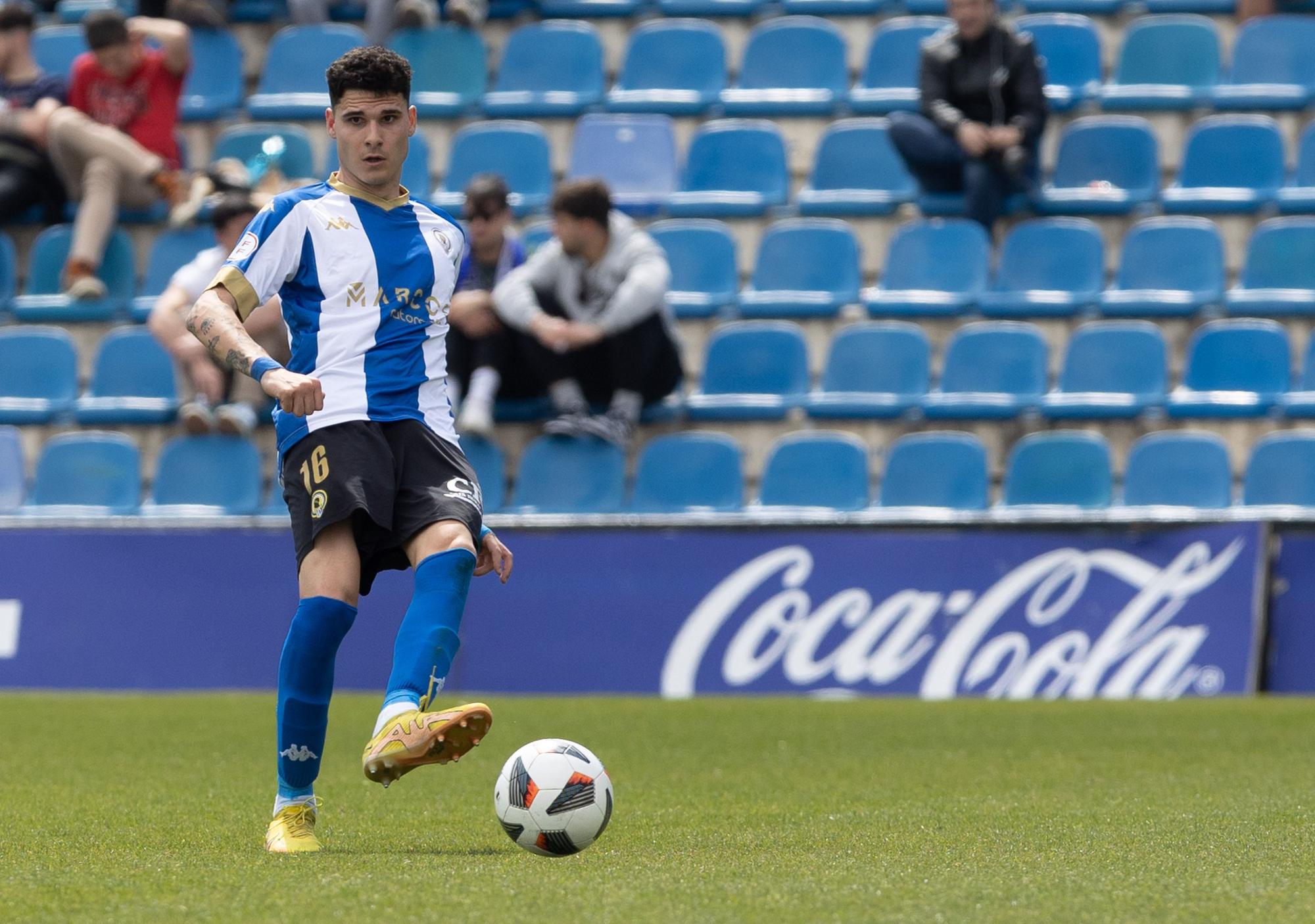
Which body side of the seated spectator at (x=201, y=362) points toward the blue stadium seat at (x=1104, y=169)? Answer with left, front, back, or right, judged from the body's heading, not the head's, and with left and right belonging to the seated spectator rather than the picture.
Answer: left

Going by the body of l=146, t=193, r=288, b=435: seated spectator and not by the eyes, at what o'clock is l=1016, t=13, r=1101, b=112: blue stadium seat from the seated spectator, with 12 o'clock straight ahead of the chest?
The blue stadium seat is roughly at 9 o'clock from the seated spectator.

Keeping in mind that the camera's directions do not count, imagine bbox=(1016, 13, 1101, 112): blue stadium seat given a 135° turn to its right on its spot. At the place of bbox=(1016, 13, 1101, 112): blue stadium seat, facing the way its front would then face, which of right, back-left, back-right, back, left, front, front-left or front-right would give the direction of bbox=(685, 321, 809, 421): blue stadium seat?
left

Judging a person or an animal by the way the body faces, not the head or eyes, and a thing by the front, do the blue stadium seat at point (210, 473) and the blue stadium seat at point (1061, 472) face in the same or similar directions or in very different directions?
same or similar directions

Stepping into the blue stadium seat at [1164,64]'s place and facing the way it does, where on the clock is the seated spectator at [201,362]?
The seated spectator is roughly at 2 o'clock from the blue stadium seat.

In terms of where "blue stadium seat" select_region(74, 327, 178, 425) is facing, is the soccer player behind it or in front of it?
in front

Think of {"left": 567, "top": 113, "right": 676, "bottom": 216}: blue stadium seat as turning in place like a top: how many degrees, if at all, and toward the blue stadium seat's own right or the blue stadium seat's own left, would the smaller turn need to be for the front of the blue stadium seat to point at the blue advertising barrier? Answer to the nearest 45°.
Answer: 0° — it already faces it

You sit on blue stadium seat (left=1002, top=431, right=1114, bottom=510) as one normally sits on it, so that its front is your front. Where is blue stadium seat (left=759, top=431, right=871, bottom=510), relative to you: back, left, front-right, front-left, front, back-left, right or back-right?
right

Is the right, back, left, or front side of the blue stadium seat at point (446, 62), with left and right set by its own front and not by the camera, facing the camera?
front

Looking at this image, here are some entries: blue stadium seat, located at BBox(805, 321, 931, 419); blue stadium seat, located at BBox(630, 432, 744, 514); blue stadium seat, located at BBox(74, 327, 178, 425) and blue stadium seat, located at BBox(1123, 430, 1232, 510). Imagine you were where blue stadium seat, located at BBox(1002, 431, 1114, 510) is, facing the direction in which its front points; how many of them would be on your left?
1

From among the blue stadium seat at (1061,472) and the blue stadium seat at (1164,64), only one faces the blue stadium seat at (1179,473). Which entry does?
the blue stadium seat at (1164,64)

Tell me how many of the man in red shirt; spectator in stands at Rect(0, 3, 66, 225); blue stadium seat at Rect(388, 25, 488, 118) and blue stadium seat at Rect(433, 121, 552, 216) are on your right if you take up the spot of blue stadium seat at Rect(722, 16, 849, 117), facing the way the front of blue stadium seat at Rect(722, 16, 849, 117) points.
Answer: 4

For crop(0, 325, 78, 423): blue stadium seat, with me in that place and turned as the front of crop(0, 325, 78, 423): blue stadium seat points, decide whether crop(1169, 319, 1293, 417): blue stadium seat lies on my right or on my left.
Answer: on my left

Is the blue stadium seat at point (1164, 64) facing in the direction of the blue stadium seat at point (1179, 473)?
yes

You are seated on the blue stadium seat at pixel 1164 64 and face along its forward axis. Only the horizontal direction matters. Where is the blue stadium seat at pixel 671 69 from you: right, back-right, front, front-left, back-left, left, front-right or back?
right

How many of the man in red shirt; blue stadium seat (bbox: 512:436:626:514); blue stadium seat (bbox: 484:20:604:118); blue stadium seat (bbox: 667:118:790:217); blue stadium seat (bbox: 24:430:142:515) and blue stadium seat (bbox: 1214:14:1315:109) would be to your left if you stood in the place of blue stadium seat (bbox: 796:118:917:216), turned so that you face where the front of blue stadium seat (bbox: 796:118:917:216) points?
1
